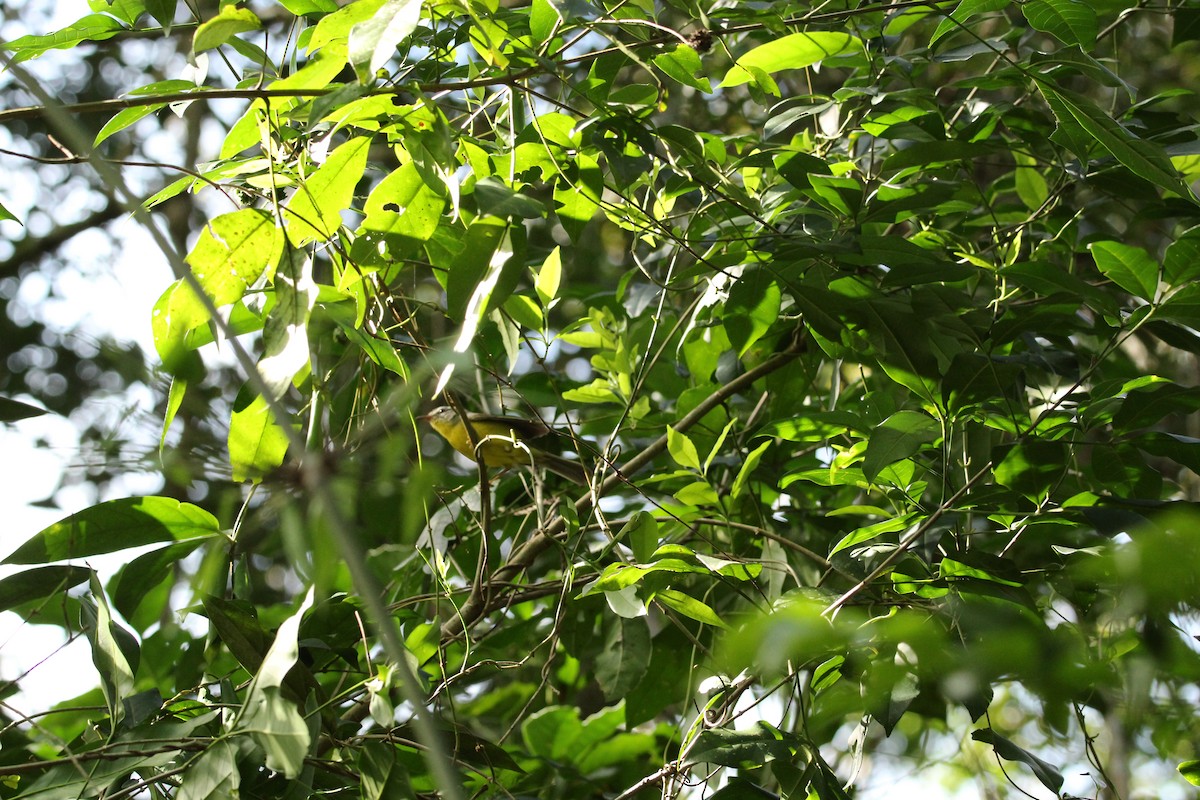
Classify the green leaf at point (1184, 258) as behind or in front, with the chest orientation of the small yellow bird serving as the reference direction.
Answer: behind

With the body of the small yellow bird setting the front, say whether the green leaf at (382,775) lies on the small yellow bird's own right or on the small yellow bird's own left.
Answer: on the small yellow bird's own left

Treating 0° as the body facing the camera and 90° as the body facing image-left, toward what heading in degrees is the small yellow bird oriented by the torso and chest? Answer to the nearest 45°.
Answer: approximately 90°
